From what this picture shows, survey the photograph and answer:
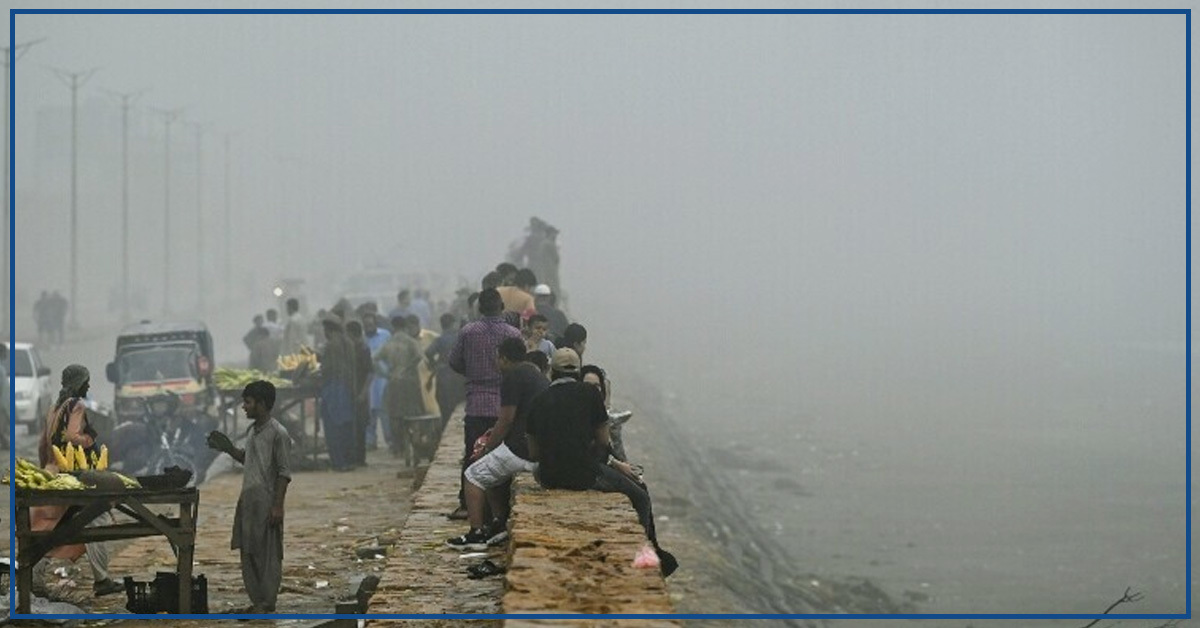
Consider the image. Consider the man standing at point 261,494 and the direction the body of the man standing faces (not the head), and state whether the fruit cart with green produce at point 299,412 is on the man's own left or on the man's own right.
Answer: on the man's own right

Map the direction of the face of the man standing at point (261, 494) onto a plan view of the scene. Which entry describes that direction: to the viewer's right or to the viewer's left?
to the viewer's left

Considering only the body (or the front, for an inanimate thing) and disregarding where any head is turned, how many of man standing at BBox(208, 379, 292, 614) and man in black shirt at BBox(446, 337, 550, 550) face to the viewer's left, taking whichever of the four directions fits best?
2

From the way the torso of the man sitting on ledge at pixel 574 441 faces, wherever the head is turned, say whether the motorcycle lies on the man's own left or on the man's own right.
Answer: on the man's own left

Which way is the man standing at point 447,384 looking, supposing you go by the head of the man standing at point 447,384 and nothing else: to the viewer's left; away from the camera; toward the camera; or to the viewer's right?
away from the camera

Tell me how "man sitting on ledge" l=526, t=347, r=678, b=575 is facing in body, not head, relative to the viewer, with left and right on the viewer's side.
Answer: facing away from the viewer and to the right of the viewer

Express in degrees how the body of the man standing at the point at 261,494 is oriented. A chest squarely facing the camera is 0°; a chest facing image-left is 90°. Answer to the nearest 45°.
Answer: approximately 90°

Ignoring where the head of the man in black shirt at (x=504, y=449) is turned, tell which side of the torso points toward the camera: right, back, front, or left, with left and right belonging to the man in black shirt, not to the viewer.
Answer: left

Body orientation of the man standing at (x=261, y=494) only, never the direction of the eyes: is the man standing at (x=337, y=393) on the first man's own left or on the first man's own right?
on the first man's own right

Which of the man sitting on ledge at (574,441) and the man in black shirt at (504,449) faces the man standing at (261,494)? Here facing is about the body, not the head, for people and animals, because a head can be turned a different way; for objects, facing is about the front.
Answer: the man in black shirt

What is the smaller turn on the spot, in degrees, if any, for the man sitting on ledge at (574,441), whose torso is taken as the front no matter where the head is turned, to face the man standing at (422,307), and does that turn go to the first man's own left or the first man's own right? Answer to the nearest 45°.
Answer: approximately 45° to the first man's own left

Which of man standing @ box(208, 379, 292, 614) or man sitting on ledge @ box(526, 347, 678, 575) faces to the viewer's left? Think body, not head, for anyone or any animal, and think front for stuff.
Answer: the man standing

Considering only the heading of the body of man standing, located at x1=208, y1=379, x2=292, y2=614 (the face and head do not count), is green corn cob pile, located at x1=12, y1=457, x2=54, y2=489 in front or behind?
in front

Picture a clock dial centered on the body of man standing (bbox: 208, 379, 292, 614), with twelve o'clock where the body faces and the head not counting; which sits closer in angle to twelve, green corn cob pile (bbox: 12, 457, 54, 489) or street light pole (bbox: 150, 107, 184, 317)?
the green corn cob pile

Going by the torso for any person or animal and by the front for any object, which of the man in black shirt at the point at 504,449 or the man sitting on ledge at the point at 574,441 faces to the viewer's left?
the man in black shirt
